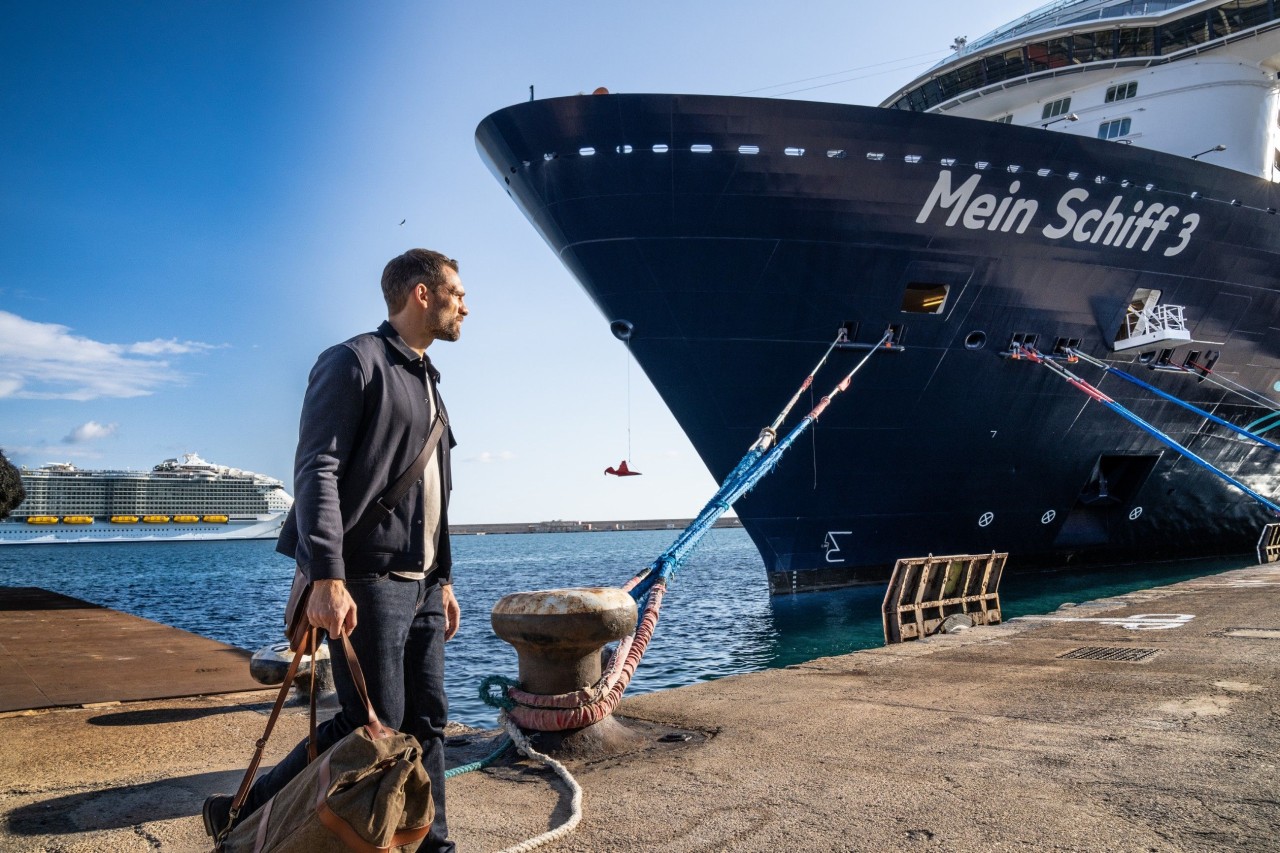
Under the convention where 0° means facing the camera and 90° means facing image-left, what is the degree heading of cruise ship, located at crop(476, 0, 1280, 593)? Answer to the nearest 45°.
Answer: approximately 45°

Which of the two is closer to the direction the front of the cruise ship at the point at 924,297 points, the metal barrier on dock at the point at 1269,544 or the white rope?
the white rope

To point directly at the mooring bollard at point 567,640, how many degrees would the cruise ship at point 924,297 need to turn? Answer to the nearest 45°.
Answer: approximately 45° to its left

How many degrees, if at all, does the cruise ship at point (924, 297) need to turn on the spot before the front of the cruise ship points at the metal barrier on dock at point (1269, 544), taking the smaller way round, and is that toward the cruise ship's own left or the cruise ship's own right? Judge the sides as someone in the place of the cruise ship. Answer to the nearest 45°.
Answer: approximately 180°

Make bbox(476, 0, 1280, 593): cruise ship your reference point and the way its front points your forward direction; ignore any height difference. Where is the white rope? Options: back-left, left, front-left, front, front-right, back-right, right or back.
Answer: front-left

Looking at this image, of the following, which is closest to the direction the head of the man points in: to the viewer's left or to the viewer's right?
to the viewer's right

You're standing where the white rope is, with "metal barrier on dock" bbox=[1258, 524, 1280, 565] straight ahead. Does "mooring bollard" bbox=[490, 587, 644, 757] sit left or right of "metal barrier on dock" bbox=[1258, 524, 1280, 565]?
left
